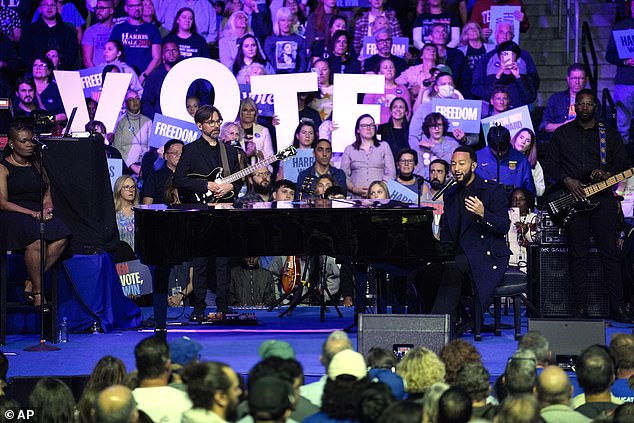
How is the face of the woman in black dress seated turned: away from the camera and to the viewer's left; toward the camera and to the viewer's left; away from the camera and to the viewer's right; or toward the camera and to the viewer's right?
toward the camera and to the viewer's right

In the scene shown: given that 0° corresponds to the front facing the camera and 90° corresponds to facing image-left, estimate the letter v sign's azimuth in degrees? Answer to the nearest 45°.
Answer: approximately 0°

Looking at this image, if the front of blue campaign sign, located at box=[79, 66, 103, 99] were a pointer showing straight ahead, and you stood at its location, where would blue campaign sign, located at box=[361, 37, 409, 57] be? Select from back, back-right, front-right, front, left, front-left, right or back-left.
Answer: left

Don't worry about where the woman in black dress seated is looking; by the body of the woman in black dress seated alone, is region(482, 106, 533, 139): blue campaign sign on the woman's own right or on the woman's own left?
on the woman's own left

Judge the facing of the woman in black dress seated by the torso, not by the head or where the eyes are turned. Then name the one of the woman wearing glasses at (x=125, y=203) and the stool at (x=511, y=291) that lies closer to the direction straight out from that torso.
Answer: the stool

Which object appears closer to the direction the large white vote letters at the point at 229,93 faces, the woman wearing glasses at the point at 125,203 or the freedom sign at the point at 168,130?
the woman wearing glasses

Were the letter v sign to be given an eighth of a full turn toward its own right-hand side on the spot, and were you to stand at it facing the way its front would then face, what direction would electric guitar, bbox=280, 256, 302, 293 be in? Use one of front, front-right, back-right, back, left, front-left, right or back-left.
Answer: left

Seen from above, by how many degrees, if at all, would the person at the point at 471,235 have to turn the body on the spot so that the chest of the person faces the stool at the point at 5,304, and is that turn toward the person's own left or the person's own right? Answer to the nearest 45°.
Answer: approximately 45° to the person's own right

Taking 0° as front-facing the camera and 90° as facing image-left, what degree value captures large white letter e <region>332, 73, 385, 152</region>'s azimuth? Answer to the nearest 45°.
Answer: approximately 0°

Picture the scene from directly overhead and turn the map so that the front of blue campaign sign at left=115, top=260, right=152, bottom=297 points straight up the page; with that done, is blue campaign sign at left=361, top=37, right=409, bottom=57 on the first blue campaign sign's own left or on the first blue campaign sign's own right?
on the first blue campaign sign's own left

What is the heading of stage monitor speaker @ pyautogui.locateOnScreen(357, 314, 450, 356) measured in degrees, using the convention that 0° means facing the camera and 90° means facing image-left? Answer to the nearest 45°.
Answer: approximately 180°

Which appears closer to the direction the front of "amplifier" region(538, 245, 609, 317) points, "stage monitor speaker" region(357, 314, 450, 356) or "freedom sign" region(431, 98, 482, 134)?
the stage monitor speaker
